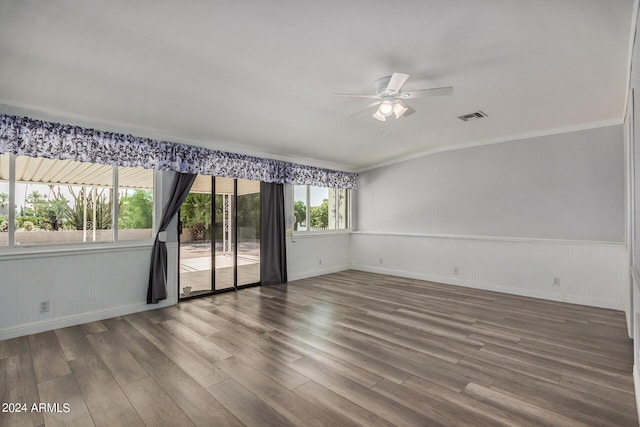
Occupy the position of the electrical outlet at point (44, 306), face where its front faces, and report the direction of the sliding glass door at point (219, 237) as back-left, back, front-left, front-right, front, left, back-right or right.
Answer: left

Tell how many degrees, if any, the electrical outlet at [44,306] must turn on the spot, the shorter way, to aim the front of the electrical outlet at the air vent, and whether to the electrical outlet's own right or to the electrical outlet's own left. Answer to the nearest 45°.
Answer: approximately 45° to the electrical outlet's own left

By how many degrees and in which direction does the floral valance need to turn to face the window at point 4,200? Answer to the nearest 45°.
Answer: approximately 135° to its right

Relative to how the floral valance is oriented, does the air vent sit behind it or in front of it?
in front

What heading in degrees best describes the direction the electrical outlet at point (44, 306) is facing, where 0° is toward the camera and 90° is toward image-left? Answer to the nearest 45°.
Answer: approximately 0°

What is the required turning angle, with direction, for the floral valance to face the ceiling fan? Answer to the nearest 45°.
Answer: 0° — it already faces it

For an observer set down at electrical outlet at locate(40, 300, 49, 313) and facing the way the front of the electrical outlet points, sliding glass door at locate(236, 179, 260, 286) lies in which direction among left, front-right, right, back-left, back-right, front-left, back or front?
left

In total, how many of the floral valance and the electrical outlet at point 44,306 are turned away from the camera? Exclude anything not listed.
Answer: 0

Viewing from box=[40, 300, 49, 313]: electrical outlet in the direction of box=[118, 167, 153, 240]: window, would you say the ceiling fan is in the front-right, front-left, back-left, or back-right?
front-right

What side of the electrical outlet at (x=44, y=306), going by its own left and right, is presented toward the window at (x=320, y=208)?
left

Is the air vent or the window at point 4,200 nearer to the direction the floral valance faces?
the air vent

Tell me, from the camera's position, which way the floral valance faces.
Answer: facing the viewer and to the right of the viewer

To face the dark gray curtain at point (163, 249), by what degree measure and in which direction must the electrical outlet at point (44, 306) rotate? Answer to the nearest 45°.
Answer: approximately 90° to its left
